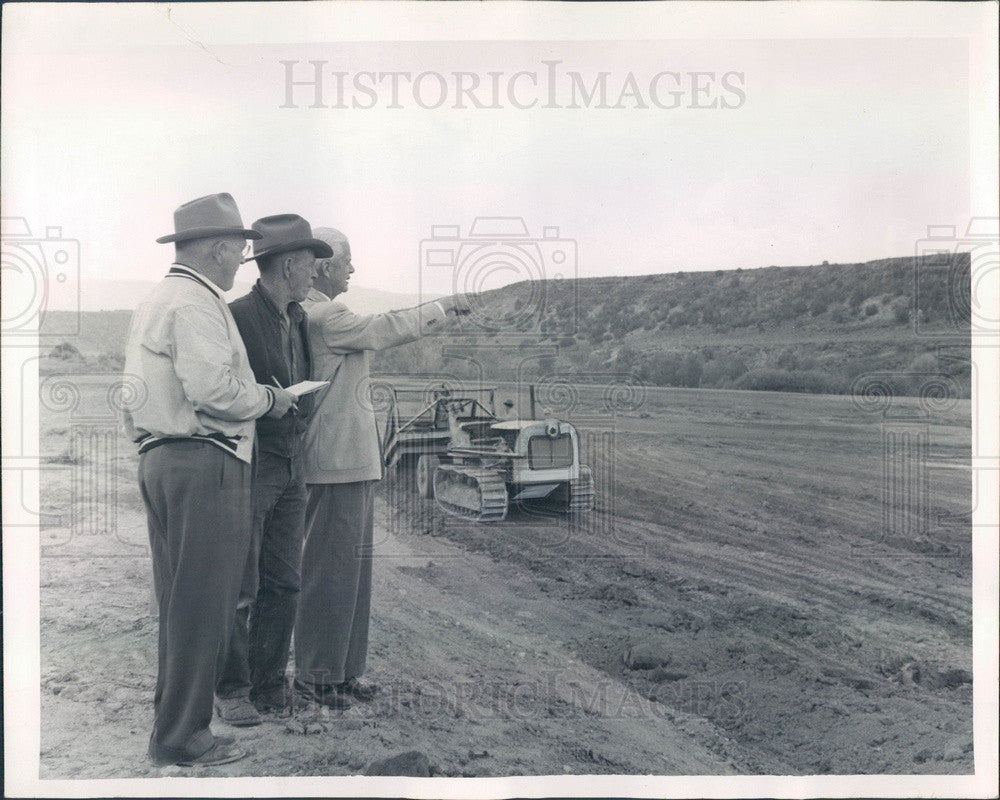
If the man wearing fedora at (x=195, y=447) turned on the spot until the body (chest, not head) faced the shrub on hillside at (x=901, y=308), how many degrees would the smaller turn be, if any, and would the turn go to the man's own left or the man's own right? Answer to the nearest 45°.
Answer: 0° — they already face it

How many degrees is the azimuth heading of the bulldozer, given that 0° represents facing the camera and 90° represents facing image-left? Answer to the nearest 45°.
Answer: approximately 315°

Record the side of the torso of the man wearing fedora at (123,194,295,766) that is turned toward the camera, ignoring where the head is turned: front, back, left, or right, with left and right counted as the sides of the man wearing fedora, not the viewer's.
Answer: right

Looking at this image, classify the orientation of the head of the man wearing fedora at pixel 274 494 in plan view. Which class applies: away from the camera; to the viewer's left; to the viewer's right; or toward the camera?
to the viewer's right

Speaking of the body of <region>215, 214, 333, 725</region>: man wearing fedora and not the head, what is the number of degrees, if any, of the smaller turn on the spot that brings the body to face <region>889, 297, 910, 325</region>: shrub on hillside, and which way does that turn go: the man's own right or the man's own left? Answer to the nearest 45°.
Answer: approximately 45° to the man's own left

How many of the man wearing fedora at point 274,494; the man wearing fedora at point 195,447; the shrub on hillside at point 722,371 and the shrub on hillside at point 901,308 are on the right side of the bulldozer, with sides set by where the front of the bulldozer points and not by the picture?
2

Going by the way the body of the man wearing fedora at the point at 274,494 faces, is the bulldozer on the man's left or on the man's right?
on the man's left
